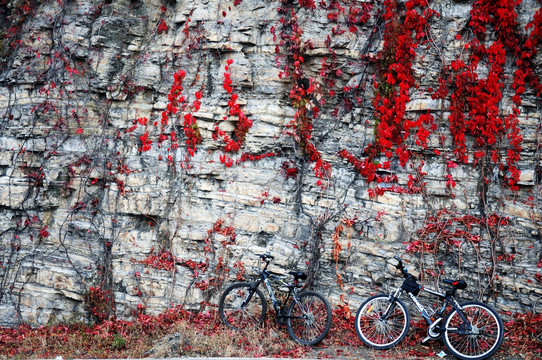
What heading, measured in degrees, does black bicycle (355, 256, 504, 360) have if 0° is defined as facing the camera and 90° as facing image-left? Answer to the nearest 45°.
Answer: approximately 90°

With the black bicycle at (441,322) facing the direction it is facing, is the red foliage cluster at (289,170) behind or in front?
in front

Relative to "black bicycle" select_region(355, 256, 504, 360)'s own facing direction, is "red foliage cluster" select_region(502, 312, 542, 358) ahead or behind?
behind

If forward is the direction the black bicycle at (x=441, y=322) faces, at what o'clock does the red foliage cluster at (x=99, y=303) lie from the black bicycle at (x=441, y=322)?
The red foliage cluster is roughly at 12 o'clock from the black bicycle.

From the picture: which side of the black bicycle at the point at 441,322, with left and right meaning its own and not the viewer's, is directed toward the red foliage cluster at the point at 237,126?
front

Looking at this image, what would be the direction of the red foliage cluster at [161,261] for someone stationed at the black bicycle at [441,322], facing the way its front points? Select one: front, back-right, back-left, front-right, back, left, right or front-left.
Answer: front

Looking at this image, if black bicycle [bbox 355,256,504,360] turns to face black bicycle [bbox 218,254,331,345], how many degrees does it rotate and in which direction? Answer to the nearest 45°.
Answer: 0° — it already faces it
